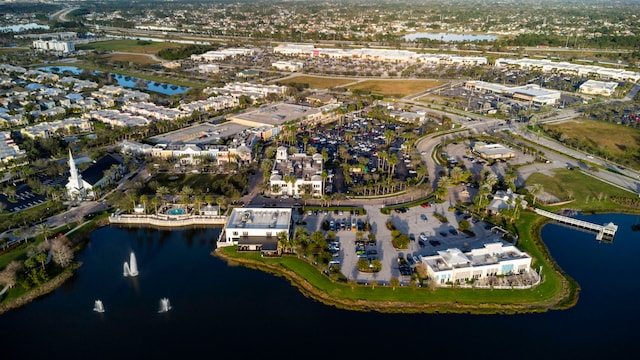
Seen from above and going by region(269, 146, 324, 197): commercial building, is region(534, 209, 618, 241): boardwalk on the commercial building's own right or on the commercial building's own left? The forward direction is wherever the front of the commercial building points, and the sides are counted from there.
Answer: on the commercial building's own left

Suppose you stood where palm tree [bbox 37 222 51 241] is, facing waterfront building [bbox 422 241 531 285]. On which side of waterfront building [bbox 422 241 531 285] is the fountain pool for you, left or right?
left

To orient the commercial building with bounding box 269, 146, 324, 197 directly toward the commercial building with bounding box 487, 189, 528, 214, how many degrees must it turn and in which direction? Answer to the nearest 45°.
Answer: approximately 90° to its left

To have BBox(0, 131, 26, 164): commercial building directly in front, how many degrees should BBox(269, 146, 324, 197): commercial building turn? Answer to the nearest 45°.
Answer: approximately 90° to its right

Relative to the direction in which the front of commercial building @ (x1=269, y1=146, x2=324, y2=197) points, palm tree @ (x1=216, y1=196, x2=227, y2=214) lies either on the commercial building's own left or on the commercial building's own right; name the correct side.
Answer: on the commercial building's own right

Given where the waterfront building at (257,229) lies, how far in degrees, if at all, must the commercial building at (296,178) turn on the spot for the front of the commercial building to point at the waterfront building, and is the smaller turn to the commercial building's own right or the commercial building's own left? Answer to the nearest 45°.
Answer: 0° — it already faces it

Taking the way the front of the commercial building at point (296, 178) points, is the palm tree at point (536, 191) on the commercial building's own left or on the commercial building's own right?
on the commercial building's own left

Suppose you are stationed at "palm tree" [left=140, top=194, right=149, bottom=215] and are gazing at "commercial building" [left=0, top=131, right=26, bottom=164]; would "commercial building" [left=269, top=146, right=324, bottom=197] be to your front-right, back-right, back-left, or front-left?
back-right

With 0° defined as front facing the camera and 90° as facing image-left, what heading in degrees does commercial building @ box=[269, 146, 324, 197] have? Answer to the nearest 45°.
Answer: approximately 0°
